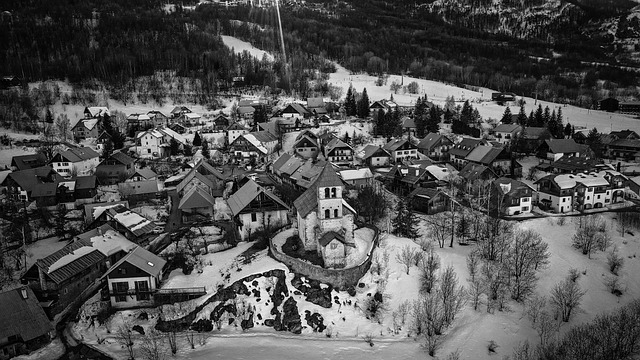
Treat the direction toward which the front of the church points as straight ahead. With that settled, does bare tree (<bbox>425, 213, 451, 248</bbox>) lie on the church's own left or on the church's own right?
on the church's own left

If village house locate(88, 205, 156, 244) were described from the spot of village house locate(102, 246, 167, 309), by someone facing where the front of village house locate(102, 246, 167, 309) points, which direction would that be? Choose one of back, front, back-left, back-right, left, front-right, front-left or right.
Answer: back

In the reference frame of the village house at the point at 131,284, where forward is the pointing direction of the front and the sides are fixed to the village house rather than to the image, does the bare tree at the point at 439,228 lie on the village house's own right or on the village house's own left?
on the village house's own left

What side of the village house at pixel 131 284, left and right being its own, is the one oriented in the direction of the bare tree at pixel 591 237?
left

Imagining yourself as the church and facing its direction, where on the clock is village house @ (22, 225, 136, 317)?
The village house is roughly at 3 o'clock from the church.

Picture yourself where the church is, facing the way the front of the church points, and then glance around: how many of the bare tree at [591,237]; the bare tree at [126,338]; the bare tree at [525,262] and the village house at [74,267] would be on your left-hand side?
2

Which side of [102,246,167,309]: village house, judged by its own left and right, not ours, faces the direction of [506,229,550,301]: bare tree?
left

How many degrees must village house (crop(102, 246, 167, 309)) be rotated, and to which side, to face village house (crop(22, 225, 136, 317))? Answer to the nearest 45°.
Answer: approximately 135° to its right

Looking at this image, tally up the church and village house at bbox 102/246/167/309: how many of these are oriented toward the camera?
2

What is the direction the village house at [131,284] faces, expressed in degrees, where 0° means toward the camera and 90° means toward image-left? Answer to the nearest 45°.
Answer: approximately 0°

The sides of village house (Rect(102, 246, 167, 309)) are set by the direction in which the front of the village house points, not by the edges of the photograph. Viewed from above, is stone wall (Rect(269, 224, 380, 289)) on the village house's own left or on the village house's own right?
on the village house's own left

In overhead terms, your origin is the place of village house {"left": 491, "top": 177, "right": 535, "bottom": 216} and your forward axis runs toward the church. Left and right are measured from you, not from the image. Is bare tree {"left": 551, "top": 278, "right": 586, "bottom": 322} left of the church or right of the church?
left

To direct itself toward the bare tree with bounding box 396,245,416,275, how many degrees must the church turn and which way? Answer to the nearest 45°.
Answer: approximately 90° to its left
